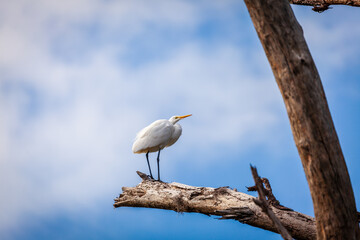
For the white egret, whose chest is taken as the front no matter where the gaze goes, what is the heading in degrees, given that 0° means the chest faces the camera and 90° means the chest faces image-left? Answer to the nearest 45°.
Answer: approximately 270°

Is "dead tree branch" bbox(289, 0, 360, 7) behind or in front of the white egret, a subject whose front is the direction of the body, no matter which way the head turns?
in front
